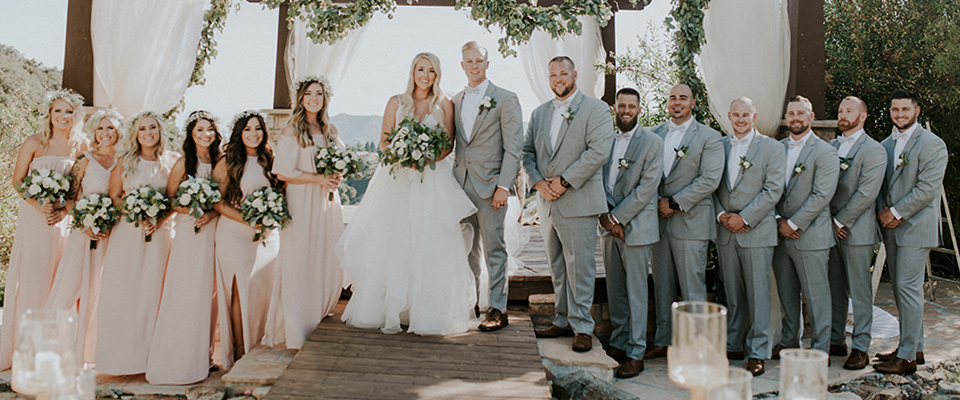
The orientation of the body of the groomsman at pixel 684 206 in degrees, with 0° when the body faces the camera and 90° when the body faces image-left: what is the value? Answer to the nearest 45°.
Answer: approximately 45°

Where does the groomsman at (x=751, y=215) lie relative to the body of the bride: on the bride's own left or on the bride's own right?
on the bride's own left

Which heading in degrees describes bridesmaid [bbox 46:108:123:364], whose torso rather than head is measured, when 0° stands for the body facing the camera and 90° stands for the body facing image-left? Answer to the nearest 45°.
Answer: approximately 315°

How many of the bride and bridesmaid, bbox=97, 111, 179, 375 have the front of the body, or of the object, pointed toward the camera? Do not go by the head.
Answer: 2

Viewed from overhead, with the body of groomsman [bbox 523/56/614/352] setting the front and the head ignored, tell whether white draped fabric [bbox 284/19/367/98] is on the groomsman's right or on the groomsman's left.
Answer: on the groomsman's right

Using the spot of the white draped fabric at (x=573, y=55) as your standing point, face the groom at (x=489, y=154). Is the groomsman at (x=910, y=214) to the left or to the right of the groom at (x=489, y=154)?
left

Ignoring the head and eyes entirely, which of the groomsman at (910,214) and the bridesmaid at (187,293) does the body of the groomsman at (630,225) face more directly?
the bridesmaid
